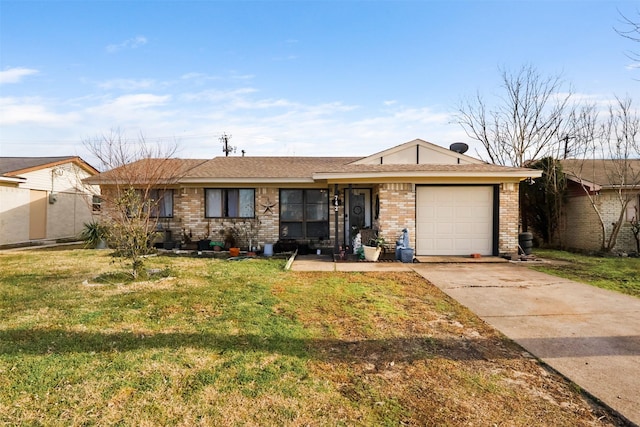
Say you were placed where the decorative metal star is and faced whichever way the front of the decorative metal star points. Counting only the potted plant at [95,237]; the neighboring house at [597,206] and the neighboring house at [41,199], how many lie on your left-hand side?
1

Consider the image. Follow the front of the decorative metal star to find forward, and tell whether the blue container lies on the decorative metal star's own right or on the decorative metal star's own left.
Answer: on the decorative metal star's own left

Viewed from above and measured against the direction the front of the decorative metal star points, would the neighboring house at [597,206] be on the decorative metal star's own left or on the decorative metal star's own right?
on the decorative metal star's own left

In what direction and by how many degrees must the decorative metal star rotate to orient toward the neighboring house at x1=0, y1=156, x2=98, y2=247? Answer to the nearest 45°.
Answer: approximately 135° to its right

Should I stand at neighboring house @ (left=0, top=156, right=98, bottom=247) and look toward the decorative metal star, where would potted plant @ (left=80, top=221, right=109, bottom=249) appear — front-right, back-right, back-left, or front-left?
front-right

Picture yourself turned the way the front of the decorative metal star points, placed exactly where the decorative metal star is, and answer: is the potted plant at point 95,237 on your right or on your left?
on your right

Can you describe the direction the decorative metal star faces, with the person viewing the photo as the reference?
facing the viewer

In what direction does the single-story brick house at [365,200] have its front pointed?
toward the camera

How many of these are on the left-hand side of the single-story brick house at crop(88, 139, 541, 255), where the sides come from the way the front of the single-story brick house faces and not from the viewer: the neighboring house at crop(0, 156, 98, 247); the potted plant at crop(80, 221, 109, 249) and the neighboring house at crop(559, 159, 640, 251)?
1

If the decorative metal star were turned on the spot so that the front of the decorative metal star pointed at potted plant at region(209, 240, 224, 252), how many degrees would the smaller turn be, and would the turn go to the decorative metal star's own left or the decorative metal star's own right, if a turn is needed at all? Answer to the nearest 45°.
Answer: approximately 90° to the decorative metal star's own right

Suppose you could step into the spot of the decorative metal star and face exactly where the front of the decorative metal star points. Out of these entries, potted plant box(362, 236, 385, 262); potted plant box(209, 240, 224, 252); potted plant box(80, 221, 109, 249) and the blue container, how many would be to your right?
2

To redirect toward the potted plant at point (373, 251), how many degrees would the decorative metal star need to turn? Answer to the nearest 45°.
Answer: approximately 45° to its left
